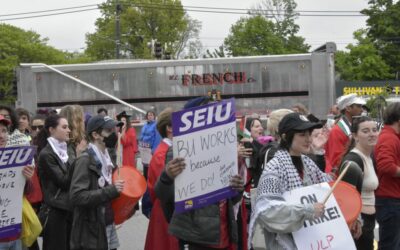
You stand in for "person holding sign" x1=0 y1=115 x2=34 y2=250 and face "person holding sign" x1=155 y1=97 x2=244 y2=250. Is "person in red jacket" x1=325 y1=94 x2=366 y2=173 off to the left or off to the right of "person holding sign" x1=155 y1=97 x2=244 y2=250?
left

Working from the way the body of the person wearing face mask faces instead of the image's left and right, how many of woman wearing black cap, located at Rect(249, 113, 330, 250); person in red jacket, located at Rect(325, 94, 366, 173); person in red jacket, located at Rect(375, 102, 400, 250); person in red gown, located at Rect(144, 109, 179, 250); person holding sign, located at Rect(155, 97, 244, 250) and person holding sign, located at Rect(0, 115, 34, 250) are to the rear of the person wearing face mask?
1

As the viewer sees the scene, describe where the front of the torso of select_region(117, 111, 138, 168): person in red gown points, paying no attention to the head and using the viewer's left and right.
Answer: facing the viewer and to the left of the viewer
